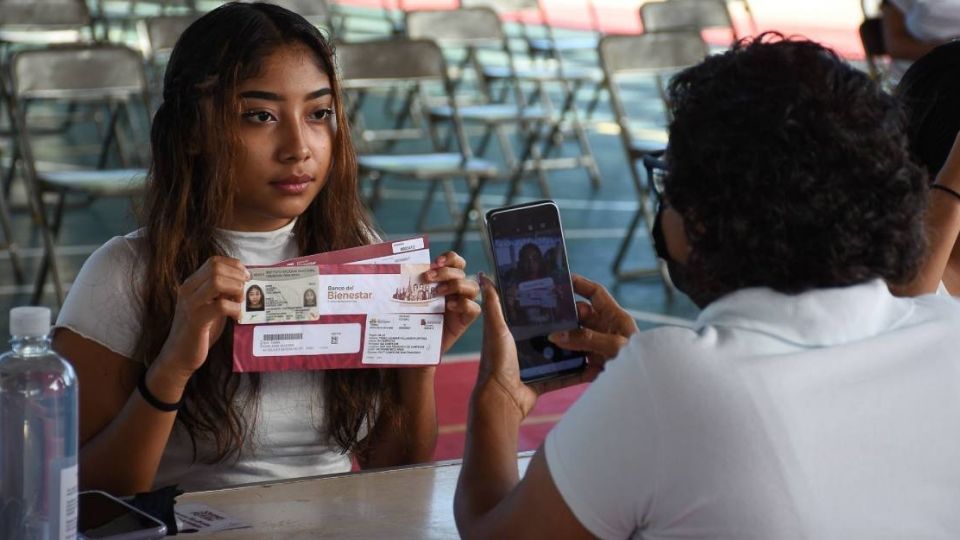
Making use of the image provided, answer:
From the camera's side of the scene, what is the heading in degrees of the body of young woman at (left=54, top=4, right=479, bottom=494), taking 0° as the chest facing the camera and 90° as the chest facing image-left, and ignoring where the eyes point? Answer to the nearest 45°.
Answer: approximately 315°

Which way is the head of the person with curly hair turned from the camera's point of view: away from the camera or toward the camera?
away from the camera

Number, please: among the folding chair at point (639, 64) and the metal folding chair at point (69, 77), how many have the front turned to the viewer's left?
0

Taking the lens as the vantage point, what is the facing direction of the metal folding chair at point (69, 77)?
facing the viewer and to the right of the viewer

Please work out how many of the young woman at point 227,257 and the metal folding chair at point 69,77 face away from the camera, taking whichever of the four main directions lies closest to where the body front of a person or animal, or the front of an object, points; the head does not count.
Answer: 0

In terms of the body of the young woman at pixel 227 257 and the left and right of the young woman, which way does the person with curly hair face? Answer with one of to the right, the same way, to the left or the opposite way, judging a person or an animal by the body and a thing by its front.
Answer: the opposite way

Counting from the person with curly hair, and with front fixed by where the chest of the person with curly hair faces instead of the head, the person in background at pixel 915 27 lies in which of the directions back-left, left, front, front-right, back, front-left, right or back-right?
front-right

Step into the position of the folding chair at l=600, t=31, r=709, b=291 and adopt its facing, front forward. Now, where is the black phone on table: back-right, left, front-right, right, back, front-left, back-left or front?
front-right

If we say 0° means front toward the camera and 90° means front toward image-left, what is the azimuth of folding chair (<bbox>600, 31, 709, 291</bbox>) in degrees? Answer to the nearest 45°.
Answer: approximately 315°

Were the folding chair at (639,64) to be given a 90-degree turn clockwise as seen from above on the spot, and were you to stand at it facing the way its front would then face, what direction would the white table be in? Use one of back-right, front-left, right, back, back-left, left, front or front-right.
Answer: front-left

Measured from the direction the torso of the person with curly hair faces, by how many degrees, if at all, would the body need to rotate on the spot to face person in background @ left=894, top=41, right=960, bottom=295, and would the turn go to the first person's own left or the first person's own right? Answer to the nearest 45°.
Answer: approximately 45° to the first person's own right

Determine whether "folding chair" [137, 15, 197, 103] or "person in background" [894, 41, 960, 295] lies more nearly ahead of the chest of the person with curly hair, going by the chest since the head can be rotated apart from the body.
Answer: the folding chair

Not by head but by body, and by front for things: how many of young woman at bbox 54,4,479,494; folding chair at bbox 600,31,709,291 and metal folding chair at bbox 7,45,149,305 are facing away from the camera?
0

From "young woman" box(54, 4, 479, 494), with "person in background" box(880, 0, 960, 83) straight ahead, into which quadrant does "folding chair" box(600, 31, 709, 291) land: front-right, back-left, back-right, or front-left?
front-left

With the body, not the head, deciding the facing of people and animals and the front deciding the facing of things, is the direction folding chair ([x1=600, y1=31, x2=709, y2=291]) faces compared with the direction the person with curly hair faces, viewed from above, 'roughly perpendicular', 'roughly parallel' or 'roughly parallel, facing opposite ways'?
roughly parallel, facing opposite ways

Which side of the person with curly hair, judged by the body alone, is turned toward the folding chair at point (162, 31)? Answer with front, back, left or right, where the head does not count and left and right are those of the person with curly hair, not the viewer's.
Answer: front

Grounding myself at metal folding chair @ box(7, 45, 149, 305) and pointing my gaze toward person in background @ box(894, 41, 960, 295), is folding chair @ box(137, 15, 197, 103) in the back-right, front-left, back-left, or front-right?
back-left
